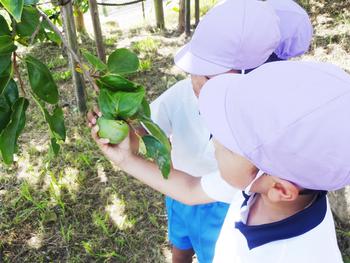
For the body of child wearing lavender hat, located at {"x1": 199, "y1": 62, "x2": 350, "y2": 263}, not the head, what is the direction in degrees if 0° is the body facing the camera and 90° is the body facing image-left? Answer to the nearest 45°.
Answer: approximately 90°

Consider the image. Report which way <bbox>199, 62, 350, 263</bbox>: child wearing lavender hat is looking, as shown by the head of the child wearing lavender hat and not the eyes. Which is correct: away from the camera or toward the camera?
away from the camera

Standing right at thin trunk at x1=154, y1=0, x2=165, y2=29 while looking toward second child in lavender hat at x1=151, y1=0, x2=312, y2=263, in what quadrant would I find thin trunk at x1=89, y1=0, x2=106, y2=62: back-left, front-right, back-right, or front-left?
front-right

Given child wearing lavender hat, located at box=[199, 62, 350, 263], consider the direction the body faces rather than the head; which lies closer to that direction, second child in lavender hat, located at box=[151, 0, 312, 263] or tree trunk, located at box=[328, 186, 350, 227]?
the second child in lavender hat

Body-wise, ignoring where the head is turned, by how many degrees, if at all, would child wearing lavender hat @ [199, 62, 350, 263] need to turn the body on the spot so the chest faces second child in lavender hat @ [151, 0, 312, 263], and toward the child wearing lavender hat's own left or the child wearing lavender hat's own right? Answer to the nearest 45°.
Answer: approximately 45° to the child wearing lavender hat's own right

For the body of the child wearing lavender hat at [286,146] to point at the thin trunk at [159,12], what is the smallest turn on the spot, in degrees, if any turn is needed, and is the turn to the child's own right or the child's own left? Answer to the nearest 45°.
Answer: approximately 45° to the child's own right

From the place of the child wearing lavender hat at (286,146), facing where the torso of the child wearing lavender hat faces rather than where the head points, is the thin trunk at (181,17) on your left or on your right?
on your right

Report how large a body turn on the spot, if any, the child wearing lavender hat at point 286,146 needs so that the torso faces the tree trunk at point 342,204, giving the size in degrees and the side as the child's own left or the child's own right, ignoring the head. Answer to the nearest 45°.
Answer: approximately 90° to the child's own right

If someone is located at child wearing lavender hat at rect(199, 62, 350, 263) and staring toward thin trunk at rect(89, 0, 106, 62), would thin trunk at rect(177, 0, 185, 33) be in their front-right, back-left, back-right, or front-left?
front-right

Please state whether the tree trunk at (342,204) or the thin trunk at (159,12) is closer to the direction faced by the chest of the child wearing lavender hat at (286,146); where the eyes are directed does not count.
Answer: the thin trunk

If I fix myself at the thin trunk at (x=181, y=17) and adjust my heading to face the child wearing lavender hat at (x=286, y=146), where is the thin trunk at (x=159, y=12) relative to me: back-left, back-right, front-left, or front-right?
back-right
